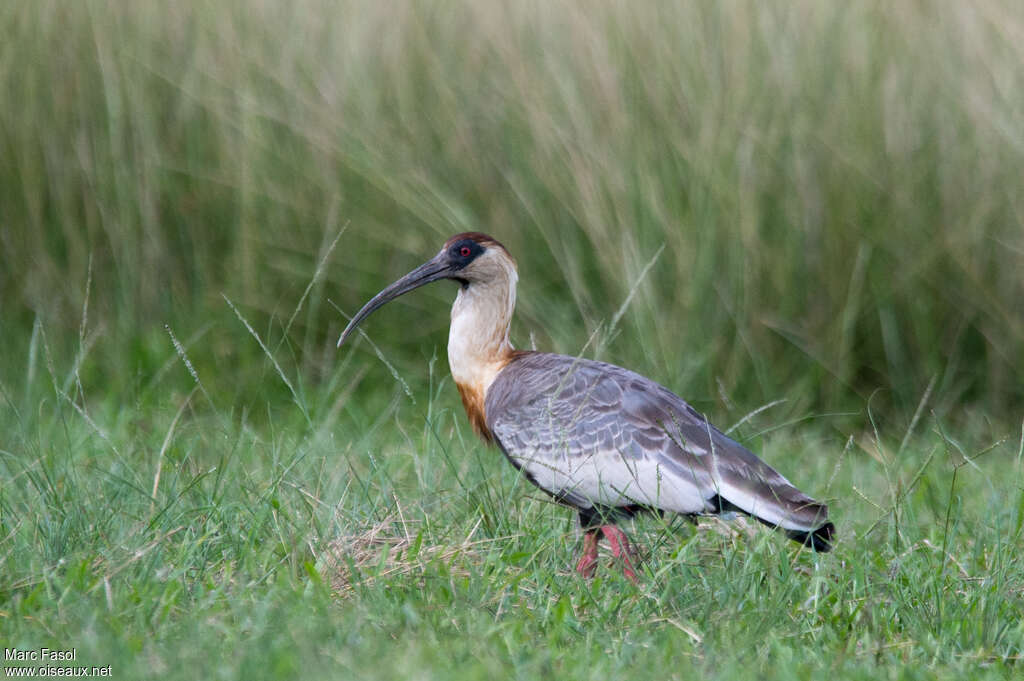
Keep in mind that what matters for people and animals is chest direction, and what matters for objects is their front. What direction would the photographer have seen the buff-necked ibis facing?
facing to the left of the viewer
